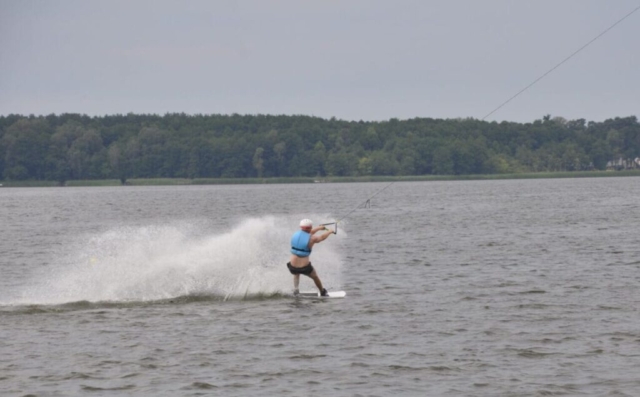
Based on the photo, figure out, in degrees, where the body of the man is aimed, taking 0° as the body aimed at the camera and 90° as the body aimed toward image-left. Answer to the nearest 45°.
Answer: approximately 225°
